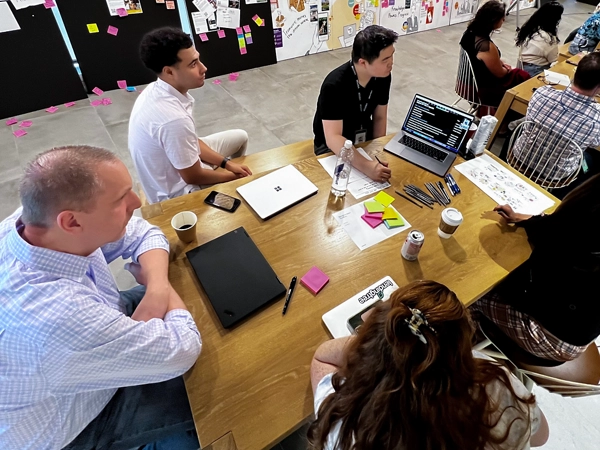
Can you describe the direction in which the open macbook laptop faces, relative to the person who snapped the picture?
facing the viewer and to the left of the viewer

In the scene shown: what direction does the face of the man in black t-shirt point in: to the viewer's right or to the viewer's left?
to the viewer's right

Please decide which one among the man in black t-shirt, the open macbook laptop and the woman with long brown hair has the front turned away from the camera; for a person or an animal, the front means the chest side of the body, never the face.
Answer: the woman with long brown hair

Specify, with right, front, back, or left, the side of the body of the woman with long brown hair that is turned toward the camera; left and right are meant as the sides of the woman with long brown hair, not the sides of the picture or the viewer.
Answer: back

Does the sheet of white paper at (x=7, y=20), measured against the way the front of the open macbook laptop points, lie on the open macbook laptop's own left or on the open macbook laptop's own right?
on the open macbook laptop's own right

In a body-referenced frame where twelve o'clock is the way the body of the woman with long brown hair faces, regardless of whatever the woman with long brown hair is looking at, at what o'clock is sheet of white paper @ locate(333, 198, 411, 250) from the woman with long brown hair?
The sheet of white paper is roughly at 11 o'clock from the woman with long brown hair.

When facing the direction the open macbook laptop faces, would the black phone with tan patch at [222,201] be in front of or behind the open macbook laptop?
in front

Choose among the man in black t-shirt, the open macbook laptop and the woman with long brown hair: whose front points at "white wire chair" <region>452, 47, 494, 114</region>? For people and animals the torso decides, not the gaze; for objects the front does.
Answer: the woman with long brown hair

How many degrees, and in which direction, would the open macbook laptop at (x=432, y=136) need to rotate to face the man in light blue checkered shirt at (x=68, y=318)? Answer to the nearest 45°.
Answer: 0° — it already faces them

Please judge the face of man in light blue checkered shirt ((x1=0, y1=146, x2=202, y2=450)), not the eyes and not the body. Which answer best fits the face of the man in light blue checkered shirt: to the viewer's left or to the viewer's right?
to the viewer's right

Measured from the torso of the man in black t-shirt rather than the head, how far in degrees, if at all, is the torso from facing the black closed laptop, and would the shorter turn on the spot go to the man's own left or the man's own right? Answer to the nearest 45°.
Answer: approximately 45° to the man's own right

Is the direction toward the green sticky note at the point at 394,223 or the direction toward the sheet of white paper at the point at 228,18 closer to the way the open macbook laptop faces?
the green sticky note

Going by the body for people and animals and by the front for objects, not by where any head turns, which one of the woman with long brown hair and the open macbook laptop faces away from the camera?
the woman with long brown hair

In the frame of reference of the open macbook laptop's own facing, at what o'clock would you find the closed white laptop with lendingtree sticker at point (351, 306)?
The closed white laptop with lendingtree sticker is roughly at 11 o'clock from the open macbook laptop.
